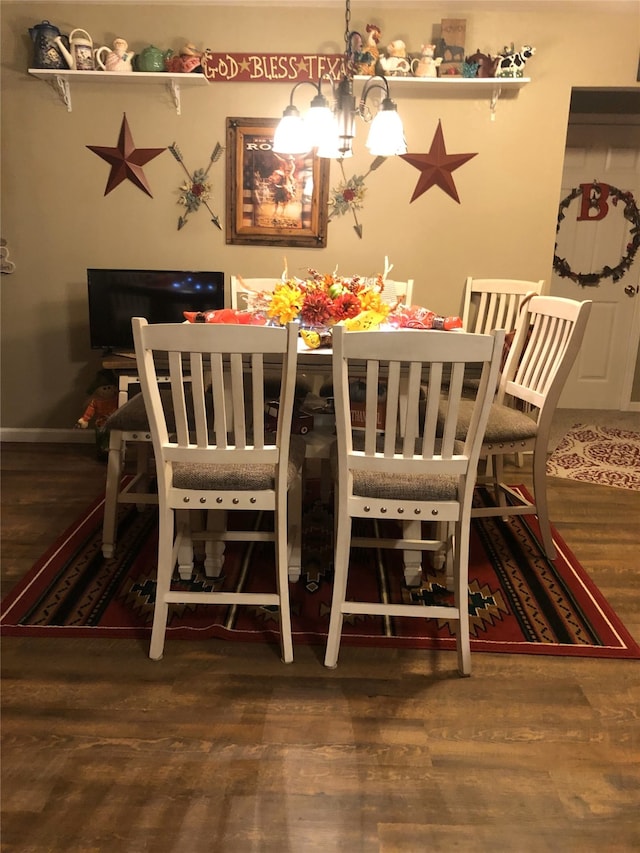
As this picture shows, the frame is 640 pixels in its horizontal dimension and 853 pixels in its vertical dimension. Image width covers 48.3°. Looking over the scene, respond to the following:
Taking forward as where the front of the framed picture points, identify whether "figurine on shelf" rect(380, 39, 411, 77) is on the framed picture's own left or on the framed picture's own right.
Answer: on the framed picture's own left

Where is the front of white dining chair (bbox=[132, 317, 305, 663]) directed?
away from the camera

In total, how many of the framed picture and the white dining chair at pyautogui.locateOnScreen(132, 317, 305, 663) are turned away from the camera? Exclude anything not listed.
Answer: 1

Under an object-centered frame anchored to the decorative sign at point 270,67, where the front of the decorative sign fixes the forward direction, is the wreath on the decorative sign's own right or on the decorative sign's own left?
on the decorative sign's own left

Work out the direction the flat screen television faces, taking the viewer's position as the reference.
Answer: facing the viewer

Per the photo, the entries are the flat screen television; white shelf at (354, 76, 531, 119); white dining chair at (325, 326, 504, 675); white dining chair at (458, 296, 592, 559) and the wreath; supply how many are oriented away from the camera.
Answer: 1

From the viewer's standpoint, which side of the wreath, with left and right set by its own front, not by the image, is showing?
front

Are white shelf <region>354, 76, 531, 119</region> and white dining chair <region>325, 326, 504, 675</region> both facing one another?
yes

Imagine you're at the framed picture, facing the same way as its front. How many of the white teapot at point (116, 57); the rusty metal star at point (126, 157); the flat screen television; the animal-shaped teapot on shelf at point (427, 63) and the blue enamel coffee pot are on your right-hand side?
4

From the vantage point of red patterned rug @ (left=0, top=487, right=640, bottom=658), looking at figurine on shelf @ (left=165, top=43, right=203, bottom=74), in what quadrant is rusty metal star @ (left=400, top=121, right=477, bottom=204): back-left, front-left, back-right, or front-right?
front-right

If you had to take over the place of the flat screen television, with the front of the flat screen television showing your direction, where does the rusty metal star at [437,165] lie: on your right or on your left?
on your left

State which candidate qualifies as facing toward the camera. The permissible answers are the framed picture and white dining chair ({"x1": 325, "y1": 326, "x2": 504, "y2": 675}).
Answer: the framed picture

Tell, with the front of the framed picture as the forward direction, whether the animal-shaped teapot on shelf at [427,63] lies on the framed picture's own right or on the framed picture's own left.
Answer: on the framed picture's own left

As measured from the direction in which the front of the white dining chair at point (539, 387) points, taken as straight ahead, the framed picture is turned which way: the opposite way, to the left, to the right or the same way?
to the left

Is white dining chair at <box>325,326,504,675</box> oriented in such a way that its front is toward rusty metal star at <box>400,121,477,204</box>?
yes

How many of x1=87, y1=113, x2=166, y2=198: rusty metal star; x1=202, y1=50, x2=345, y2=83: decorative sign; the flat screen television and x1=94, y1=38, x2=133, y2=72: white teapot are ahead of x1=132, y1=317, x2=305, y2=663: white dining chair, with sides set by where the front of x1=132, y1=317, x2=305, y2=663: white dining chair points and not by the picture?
4

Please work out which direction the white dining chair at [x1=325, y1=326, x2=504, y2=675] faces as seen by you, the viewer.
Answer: facing away from the viewer

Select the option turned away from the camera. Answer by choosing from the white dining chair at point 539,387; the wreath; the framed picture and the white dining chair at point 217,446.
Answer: the white dining chair at point 217,446

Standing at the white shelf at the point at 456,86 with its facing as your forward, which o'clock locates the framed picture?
The framed picture is roughly at 3 o'clock from the white shelf.
